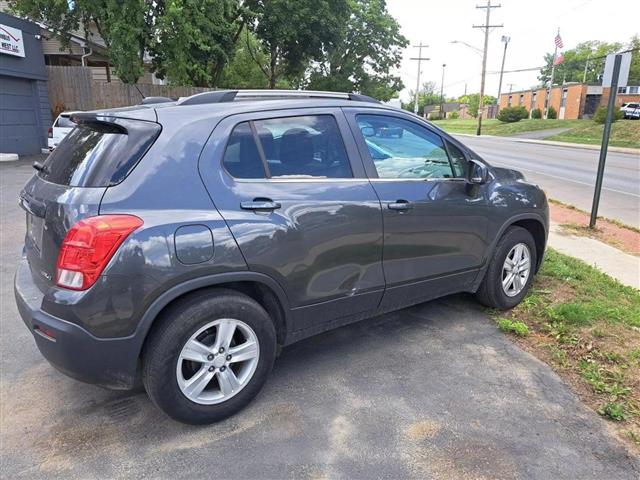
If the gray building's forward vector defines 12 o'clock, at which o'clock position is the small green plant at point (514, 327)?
The small green plant is roughly at 1 o'clock from the gray building.

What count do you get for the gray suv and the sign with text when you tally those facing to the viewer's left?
0

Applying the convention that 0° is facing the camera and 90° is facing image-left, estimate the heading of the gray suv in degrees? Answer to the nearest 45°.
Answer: approximately 225°

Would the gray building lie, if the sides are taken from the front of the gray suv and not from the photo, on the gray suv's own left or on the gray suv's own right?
on the gray suv's own left

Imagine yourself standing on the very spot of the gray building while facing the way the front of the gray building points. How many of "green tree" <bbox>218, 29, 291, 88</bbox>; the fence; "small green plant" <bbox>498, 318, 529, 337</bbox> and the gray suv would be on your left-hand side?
2

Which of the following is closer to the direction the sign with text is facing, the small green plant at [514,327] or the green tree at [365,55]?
the small green plant

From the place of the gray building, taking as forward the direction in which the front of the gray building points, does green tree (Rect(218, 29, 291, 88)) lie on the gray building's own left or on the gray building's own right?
on the gray building's own left

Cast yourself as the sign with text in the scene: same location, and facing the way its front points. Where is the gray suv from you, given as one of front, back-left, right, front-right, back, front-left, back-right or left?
front-right

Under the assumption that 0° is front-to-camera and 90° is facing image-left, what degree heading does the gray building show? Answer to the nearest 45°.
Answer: approximately 315°

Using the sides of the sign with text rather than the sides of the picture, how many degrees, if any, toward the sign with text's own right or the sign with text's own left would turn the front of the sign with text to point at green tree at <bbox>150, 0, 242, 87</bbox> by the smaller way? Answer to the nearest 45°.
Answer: approximately 45° to the sign with text's own left

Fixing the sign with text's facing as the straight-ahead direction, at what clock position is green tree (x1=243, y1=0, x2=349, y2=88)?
The green tree is roughly at 10 o'clock from the sign with text.

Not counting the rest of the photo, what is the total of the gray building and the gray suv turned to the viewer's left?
0

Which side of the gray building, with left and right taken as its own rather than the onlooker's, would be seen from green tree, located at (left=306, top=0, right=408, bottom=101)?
left
